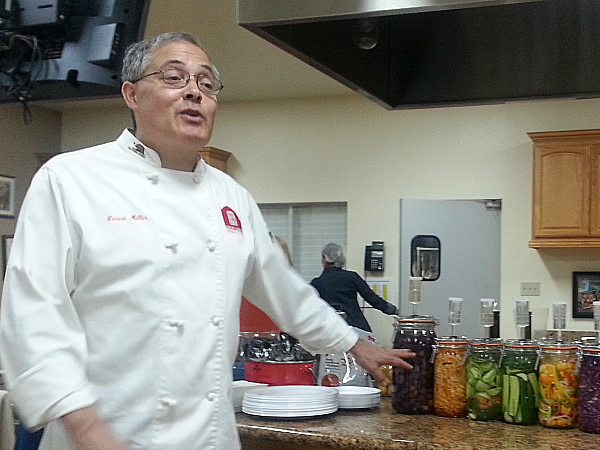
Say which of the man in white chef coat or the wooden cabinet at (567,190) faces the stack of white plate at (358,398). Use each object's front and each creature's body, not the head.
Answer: the wooden cabinet

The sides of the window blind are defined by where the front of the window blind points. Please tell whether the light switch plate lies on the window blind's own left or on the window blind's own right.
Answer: on the window blind's own left

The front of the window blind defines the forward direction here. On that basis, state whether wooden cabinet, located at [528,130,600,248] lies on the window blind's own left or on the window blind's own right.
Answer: on the window blind's own left

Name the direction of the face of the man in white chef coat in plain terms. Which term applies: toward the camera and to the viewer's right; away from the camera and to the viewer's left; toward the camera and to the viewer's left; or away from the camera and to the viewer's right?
toward the camera and to the viewer's right

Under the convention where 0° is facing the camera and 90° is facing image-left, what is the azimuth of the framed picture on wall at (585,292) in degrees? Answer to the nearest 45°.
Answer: approximately 0°

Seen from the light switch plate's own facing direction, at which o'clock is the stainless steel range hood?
The stainless steel range hood is roughly at 12 o'clock from the light switch plate.

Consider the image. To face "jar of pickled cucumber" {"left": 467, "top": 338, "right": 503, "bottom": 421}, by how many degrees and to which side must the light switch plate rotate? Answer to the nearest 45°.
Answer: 0° — it already faces it

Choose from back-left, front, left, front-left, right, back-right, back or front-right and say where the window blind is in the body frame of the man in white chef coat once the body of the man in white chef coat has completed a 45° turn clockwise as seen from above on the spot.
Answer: back
